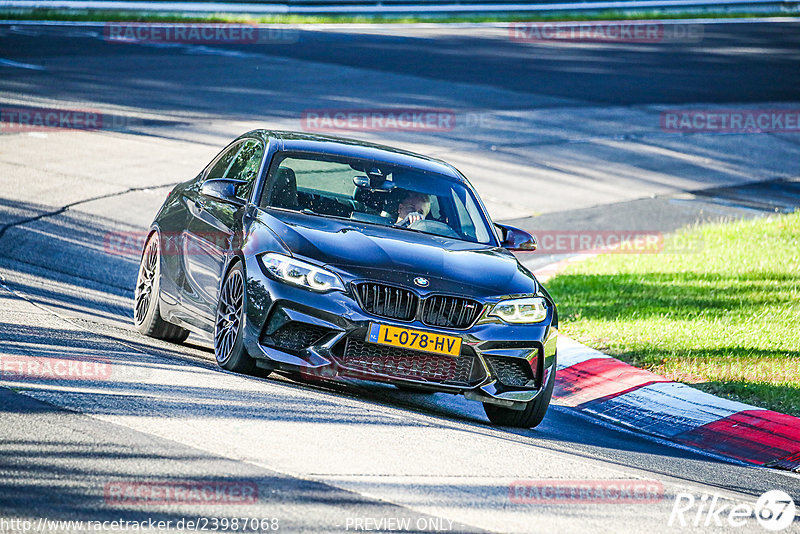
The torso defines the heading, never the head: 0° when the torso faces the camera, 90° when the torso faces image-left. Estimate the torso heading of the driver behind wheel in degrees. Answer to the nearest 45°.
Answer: approximately 0°

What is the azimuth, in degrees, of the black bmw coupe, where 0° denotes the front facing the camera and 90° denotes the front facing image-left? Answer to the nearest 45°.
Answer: approximately 315°
